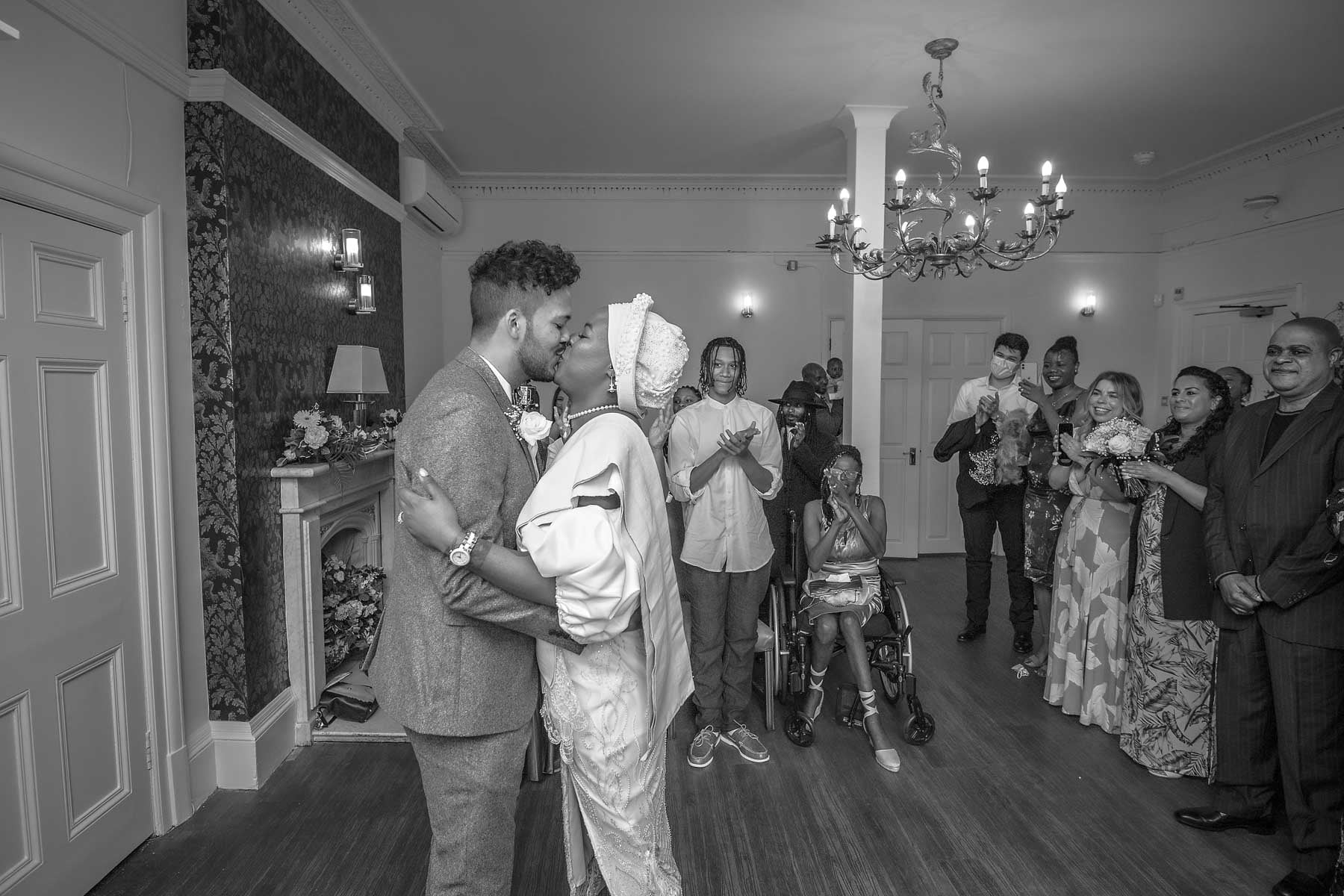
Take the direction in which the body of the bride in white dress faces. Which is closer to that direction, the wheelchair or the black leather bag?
the black leather bag

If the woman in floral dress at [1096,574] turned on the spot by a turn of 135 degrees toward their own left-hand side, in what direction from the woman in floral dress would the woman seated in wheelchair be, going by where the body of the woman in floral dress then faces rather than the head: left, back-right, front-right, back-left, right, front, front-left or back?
back-right

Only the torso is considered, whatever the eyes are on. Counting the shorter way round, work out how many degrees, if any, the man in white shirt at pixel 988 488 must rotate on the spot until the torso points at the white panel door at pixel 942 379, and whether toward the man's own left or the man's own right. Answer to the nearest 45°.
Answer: approximately 180°

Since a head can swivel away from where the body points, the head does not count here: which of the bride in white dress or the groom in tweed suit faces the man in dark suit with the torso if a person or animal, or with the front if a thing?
the groom in tweed suit

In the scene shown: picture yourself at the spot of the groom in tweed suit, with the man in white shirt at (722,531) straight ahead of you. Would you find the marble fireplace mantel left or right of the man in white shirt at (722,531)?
left

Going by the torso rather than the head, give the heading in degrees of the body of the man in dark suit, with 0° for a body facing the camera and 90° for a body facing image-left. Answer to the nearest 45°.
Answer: approximately 45°

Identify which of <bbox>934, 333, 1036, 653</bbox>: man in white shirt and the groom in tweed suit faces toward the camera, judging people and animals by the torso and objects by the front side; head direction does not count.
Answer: the man in white shirt

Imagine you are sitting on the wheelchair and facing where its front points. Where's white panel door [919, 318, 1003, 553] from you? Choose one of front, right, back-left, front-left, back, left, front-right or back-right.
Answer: back

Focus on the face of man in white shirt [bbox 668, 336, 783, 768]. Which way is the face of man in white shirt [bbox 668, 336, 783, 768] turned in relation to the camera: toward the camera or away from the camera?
toward the camera

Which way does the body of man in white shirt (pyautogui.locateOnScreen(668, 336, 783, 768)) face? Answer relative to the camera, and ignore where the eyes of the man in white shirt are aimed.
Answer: toward the camera

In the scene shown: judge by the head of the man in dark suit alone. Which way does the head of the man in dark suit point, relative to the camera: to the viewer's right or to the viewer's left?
to the viewer's left

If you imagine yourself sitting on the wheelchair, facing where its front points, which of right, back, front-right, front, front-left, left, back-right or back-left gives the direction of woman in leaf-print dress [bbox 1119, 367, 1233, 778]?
left

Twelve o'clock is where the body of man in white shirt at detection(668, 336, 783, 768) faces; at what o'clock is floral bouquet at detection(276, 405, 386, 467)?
The floral bouquet is roughly at 3 o'clock from the man in white shirt.

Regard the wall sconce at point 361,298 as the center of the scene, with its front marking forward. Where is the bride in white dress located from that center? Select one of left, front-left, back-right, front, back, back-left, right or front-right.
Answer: front-right

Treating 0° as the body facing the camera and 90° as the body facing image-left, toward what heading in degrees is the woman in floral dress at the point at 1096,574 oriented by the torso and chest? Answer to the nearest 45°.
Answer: approximately 45°

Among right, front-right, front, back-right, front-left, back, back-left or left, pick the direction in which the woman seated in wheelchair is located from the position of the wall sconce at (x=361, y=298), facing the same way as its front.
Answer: front

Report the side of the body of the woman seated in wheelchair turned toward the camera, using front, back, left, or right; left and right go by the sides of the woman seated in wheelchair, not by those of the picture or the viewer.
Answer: front

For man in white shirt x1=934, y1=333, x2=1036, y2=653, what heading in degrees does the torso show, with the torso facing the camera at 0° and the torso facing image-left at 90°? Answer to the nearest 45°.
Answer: approximately 0°

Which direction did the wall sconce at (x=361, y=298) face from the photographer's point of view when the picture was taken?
facing the viewer and to the right of the viewer

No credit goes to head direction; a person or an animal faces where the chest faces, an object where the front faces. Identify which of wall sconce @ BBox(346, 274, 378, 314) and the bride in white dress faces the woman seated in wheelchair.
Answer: the wall sconce

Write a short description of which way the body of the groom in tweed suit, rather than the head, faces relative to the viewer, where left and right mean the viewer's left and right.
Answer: facing to the right of the viewer

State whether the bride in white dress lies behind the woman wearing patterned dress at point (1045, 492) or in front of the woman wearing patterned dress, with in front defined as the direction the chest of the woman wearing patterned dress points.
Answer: in front
